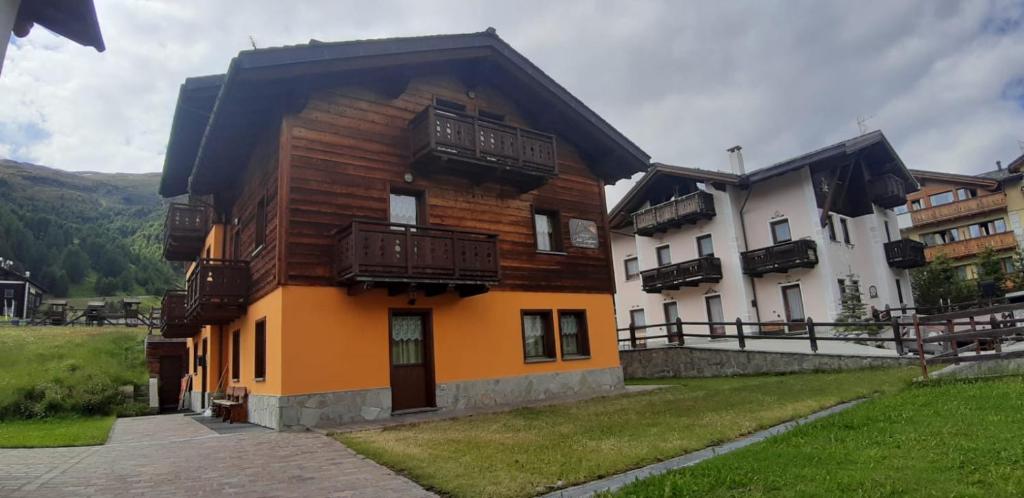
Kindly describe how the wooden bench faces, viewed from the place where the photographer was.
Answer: facing the viewer and to the left of the viewer

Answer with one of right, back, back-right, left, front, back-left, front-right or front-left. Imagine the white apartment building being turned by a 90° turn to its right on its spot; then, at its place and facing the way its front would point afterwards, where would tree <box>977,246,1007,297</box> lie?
right

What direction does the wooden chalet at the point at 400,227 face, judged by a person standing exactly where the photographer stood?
facing the viewer and to the right of the viewer

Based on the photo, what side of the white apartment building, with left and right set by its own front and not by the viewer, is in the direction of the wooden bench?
front

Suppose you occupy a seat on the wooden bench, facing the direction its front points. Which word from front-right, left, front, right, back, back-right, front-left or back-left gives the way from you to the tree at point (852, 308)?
back-left

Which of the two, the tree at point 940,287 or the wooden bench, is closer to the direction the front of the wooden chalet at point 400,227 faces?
the tree

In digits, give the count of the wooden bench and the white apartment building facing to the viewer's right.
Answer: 0

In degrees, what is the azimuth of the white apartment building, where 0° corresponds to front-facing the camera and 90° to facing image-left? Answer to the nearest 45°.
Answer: approximately 45°

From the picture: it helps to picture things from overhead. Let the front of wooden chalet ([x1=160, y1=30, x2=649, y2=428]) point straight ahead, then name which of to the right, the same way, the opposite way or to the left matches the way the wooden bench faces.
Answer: to the right

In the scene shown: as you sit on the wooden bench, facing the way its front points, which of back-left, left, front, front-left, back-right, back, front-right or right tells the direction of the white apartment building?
back-left

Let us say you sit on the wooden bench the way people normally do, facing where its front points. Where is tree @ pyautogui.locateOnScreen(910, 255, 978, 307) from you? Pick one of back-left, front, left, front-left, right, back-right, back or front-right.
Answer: back-left
